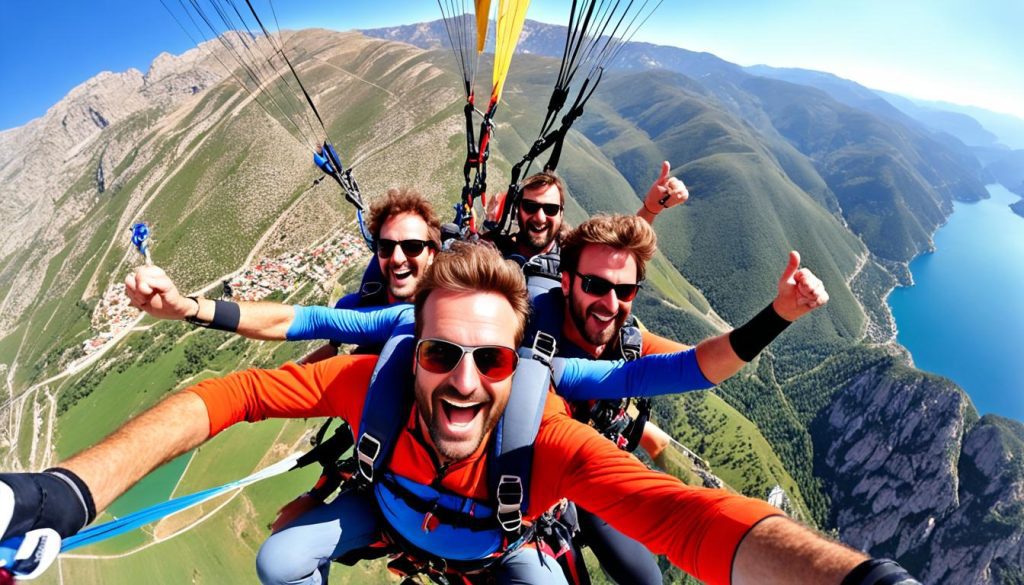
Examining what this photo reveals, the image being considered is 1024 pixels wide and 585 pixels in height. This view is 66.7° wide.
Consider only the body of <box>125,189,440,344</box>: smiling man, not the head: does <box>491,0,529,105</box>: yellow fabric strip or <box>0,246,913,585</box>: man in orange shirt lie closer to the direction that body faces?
the man in orange shirt

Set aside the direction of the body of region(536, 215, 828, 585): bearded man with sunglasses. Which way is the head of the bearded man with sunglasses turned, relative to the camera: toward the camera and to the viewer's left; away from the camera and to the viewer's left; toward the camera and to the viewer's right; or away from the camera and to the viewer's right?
toward the camera and to the viewer's left

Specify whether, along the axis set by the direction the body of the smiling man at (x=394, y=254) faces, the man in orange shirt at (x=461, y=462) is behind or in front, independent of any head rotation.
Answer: in front

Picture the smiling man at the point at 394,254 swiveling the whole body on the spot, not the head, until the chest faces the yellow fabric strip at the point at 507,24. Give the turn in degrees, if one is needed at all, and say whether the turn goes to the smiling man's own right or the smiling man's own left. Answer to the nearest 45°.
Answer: approximately 135° to the smiling man's own left

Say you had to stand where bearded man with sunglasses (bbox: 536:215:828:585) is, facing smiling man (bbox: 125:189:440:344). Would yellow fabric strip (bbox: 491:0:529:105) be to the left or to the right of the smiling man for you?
right

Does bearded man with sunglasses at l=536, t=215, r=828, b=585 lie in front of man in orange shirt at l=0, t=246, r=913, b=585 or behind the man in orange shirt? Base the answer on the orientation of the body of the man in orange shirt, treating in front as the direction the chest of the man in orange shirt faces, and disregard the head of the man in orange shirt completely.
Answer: behind

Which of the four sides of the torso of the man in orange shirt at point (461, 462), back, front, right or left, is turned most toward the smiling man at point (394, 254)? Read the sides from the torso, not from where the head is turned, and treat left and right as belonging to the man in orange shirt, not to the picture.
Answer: back

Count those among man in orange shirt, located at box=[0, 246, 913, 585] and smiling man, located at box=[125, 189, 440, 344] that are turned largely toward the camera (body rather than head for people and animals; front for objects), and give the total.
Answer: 2

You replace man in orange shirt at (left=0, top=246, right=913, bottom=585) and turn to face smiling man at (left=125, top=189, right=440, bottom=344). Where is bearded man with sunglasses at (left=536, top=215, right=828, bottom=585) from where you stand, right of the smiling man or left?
right

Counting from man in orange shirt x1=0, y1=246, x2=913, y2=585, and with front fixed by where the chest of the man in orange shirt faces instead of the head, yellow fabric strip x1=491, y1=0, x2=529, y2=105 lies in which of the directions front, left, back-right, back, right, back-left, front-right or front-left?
back

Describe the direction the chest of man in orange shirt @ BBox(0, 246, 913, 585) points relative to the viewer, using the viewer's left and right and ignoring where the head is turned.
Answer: facing the viewer

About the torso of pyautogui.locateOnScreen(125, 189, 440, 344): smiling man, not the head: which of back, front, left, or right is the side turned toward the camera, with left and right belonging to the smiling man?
front
